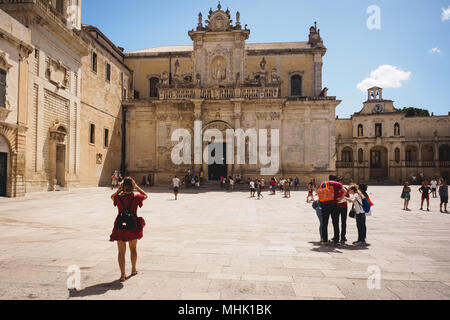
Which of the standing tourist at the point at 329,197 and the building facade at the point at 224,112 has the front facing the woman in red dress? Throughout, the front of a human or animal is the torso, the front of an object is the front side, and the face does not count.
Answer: the building facade

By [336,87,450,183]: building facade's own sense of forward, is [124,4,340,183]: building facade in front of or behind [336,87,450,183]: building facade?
in front

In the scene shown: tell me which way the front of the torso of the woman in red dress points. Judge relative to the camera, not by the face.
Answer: away from the camera

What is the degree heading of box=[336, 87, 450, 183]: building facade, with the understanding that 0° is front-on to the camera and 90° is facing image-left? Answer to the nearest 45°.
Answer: approximately 0°

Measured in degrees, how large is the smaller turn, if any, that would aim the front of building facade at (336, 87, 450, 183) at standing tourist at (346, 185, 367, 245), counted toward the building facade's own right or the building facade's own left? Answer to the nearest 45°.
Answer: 0° — it already faces them

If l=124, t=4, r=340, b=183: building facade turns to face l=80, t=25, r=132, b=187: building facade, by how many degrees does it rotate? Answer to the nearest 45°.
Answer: approximately 90° to its right

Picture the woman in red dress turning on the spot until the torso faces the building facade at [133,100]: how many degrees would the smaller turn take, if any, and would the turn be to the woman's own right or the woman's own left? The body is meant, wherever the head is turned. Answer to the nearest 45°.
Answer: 0° — they already face it

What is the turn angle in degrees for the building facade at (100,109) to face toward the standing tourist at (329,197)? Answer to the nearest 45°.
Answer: approximately 45° to its right

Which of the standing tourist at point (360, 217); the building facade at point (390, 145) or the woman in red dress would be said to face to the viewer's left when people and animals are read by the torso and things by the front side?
the standing tourist
